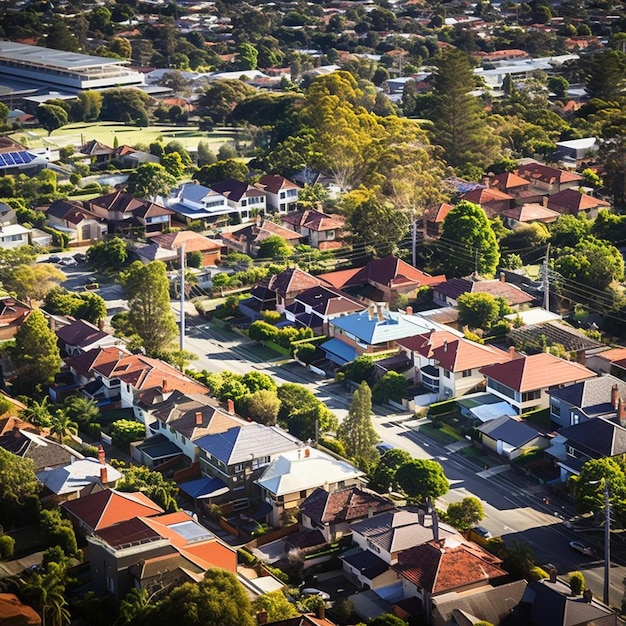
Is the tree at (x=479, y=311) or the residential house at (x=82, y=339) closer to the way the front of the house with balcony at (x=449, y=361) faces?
the residential house

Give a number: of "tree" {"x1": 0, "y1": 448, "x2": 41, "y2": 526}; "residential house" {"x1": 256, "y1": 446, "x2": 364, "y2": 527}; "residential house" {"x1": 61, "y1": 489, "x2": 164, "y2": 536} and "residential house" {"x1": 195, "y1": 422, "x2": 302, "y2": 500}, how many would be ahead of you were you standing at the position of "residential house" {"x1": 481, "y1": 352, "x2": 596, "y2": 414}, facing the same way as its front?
4

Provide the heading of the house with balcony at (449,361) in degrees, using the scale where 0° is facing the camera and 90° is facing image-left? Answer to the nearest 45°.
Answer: approximately 45°

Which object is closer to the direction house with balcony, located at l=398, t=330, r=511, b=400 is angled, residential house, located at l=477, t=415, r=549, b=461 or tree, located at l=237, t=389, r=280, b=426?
the tree

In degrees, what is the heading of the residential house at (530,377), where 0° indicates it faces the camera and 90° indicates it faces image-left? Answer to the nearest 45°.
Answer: approximately 45°

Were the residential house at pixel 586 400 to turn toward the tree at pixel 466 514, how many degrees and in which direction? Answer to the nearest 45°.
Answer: approximately 45° to its left

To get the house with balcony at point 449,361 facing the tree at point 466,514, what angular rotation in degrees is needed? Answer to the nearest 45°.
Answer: approximately 45° to its left

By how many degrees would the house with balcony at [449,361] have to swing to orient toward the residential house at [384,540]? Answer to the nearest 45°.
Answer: approximately 45° to its left

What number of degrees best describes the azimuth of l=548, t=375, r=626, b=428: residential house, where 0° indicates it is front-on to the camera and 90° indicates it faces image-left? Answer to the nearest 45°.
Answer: approximately 45°
